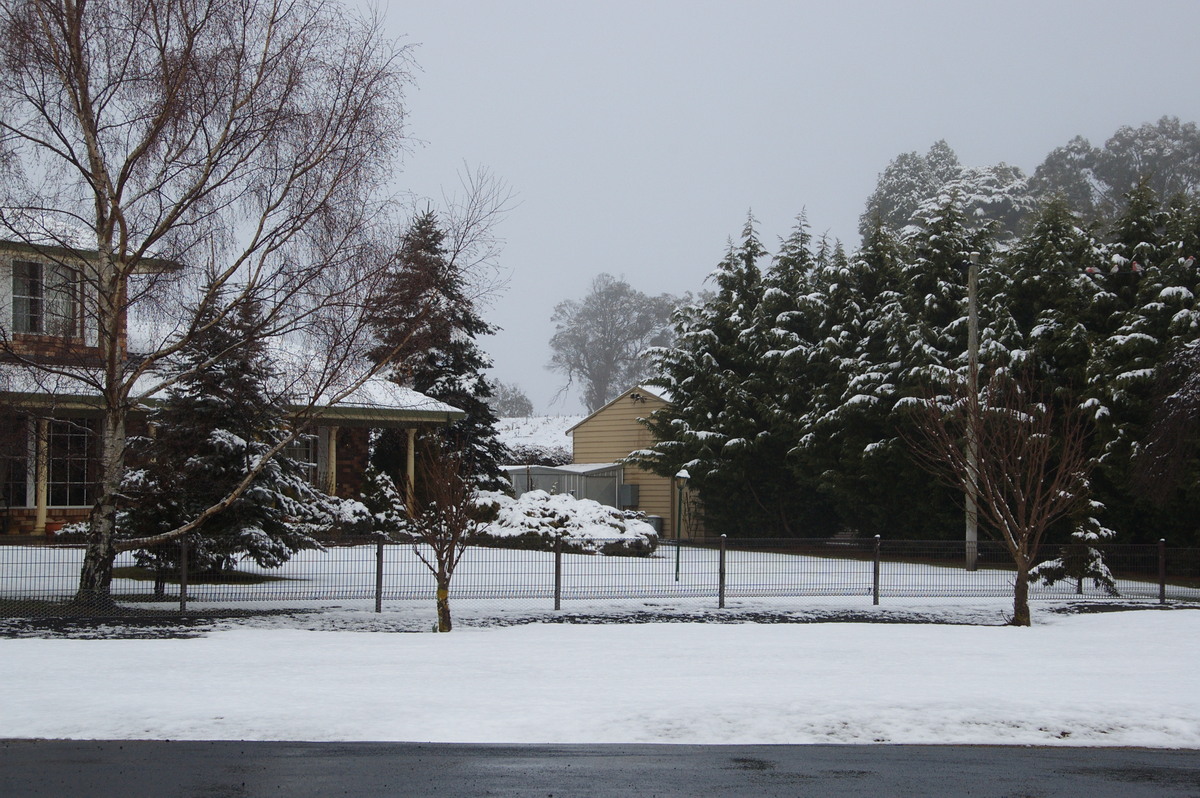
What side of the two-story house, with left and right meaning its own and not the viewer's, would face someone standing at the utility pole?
left

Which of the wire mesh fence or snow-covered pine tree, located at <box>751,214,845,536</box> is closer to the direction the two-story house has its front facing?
the wire mesh fence

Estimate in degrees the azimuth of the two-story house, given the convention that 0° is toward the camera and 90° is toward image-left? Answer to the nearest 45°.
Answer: approximately 0°

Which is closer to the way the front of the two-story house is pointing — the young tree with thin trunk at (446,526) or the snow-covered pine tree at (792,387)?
the young tree with thin trunk

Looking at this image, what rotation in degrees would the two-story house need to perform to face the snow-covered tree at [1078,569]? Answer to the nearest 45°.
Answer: approximately 90° to its left

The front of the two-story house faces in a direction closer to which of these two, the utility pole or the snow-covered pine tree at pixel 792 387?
the utility pole
